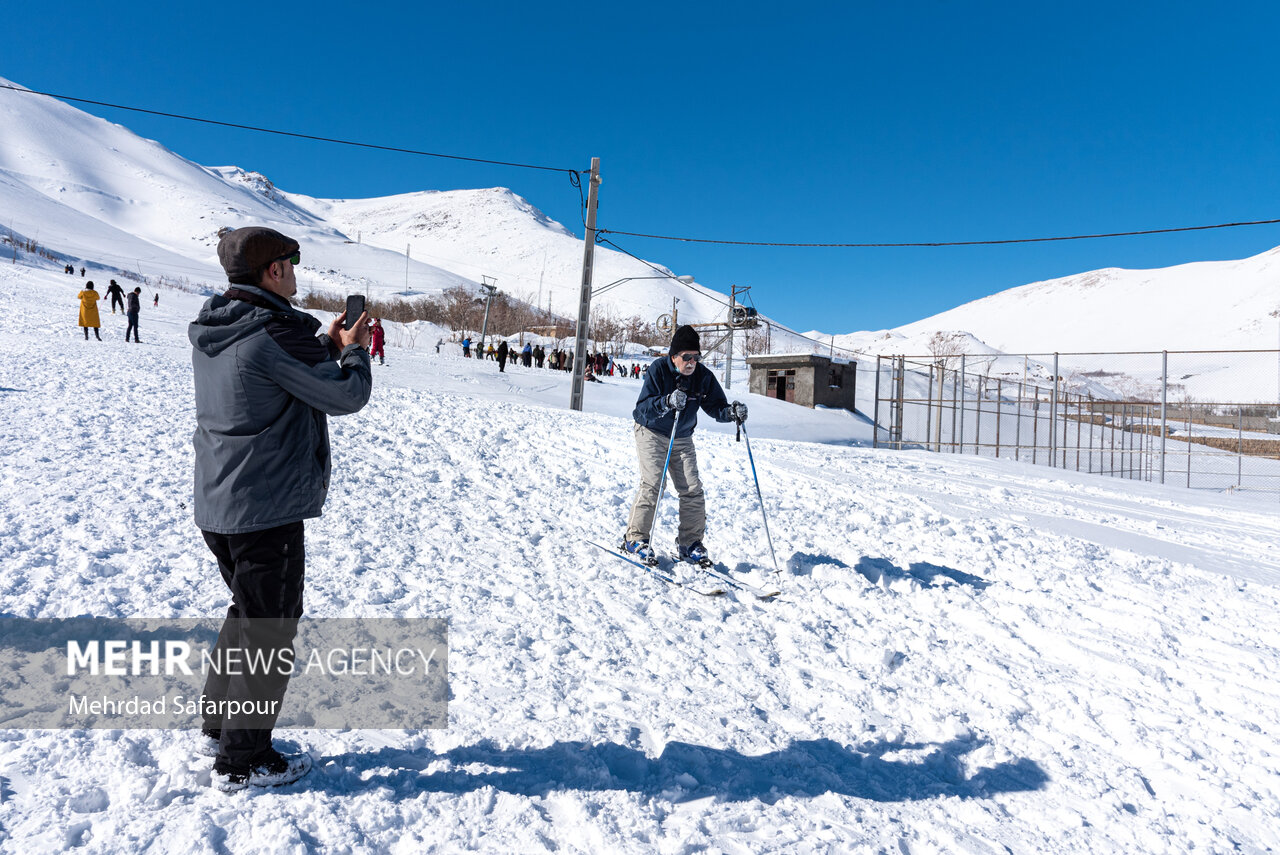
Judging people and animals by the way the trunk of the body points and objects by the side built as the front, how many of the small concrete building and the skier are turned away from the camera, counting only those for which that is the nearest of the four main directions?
0

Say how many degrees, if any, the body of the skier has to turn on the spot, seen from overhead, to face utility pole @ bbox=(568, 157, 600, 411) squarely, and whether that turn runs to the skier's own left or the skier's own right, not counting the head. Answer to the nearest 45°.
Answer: approximately 135° to the skier's own left

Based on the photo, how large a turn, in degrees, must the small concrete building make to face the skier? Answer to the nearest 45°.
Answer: approximately 45° to its left

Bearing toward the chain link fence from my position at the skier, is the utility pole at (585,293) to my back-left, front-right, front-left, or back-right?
front-left

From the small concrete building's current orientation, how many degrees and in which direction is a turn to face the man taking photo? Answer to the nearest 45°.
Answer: approximately 45° to its left

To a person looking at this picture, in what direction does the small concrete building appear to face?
facing the viewer and to the left of the viewer

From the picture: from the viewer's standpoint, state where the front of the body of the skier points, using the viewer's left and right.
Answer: facing the viewer and to the right of the viewer

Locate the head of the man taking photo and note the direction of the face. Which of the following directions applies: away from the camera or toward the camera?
away from the camera

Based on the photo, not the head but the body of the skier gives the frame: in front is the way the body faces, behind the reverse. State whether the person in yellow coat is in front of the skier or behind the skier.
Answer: behind
